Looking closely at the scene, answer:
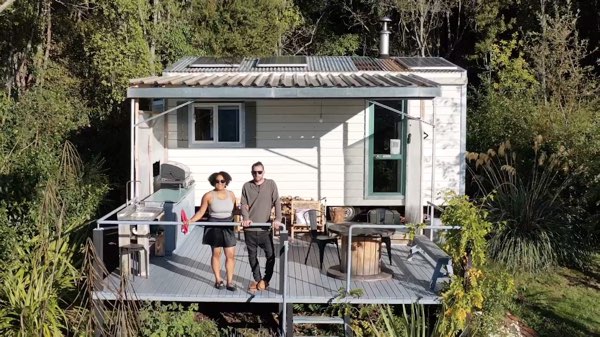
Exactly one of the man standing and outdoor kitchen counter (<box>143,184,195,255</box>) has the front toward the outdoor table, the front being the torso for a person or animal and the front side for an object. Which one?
the outdoor kitchen counter

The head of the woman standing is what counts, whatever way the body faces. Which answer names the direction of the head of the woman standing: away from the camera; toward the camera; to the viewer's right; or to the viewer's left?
toward the camera

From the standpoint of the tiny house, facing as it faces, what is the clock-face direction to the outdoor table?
The outdoor table is roughly at 12 o'clock from the tiny house.

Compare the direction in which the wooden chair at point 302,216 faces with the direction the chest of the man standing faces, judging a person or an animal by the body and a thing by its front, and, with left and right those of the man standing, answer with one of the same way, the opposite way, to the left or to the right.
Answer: the same way

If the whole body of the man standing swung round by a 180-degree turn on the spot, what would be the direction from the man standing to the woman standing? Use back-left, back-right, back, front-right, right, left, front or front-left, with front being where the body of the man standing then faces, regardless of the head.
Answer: left

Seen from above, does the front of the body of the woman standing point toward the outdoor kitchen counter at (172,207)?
no

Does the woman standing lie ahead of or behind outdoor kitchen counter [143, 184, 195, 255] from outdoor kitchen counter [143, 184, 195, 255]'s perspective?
ahead

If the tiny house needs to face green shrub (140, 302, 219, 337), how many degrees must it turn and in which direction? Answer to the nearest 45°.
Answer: approximately 45° to its right

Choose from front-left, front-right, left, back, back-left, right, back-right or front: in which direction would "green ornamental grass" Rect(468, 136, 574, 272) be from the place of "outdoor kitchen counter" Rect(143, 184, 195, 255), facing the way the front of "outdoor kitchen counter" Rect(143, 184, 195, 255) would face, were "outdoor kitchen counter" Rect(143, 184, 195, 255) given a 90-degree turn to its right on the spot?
back-left

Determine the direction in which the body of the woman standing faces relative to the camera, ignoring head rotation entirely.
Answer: toward the camera

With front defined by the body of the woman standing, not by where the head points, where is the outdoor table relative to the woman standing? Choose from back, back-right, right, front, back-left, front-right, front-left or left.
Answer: left

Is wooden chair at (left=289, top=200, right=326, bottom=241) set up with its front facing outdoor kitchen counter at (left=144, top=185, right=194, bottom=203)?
no

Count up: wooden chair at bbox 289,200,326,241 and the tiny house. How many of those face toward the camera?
2

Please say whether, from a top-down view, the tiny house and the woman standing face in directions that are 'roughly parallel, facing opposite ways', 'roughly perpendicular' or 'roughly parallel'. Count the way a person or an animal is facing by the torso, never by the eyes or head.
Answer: roughly parallel

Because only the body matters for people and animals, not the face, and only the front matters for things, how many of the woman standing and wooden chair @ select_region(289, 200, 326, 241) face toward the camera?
2

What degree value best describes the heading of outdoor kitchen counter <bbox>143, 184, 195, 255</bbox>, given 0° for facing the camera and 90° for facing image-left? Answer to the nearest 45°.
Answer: approximately 315°

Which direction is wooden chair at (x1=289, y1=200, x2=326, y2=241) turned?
toward the camera
